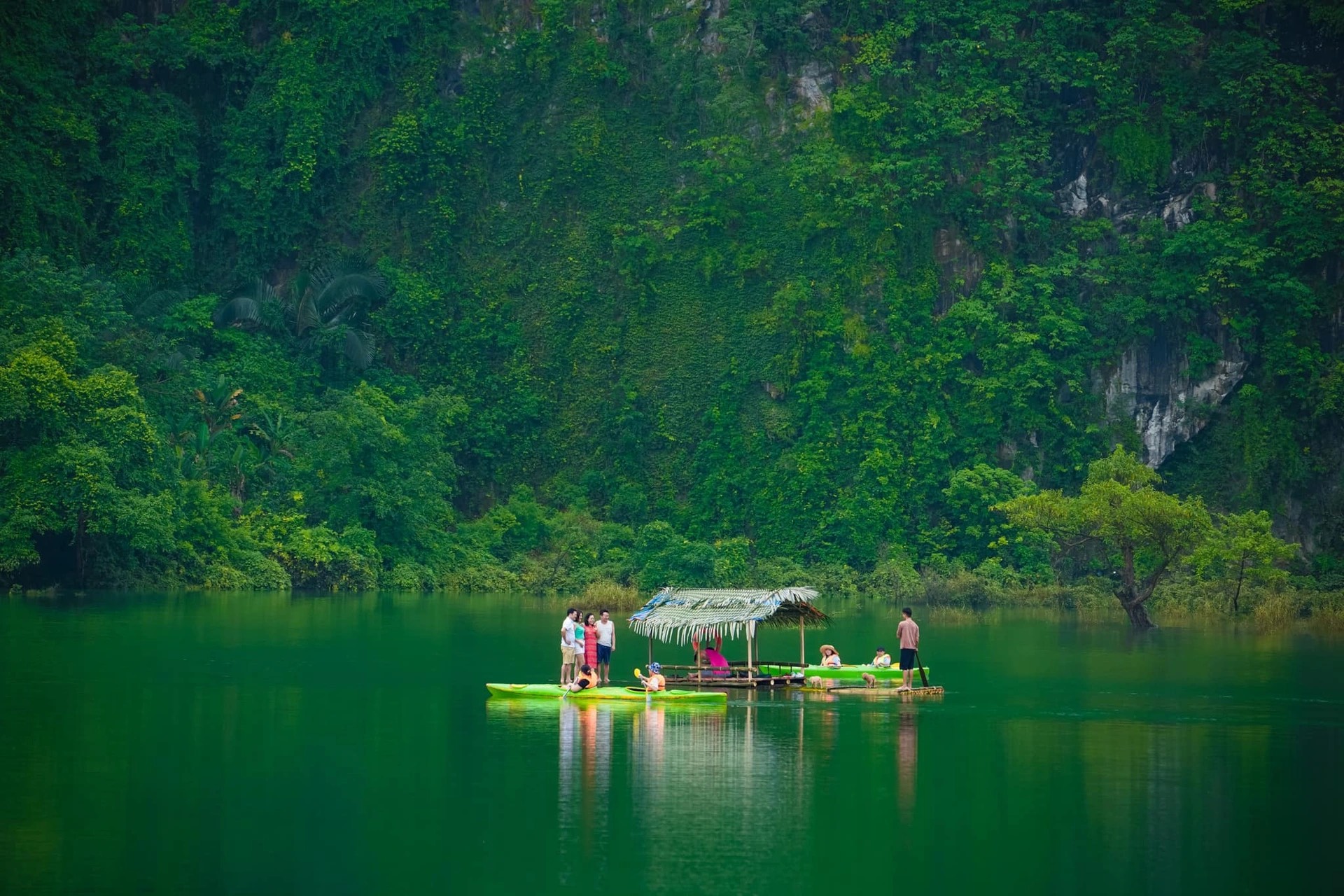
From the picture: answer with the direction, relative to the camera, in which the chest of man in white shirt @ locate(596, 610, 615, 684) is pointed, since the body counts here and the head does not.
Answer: toward the camera

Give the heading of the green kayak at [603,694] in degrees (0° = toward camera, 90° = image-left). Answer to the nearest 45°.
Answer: approximately 90°

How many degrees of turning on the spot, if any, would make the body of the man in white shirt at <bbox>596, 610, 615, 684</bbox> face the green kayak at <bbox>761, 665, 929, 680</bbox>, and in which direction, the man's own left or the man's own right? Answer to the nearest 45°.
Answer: approximately 90° to the man's own left

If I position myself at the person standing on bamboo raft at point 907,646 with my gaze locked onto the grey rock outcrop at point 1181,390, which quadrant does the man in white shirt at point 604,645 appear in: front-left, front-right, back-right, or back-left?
back-left

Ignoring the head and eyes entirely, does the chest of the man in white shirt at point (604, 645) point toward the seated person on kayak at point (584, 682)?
yes

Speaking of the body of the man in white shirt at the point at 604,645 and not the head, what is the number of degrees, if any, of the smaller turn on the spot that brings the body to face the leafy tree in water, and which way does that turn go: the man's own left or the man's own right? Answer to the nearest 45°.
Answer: approximately 135° to the man's own left

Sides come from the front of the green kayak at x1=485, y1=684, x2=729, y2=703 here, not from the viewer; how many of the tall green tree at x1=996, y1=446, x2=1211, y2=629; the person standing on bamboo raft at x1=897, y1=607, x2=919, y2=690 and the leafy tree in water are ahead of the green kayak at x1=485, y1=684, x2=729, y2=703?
0

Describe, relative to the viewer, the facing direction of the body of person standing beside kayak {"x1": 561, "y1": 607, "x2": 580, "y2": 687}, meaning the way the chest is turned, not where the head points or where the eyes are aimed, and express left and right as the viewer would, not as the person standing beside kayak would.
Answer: facing the viewer and to the right of the viewer

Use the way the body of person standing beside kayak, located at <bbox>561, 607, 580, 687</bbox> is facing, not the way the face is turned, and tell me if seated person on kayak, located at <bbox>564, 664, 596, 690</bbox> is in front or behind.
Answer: in front

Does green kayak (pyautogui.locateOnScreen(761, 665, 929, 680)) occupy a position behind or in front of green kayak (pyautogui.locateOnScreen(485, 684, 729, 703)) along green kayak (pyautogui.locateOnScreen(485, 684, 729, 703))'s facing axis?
behind

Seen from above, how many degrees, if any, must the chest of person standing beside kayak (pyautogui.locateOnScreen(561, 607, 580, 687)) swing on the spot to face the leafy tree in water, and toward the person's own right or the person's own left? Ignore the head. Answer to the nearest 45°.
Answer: approximately 90° to the person's own left

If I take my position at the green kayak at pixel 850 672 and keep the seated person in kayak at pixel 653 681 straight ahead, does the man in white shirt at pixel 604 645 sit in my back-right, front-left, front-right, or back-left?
front-right

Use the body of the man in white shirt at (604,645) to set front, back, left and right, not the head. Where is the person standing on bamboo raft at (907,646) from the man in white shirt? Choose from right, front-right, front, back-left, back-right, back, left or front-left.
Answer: left

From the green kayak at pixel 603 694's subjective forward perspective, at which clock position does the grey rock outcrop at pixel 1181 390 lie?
The grey rock outcrop is roughly at 4 o'clock from the green kayak.
